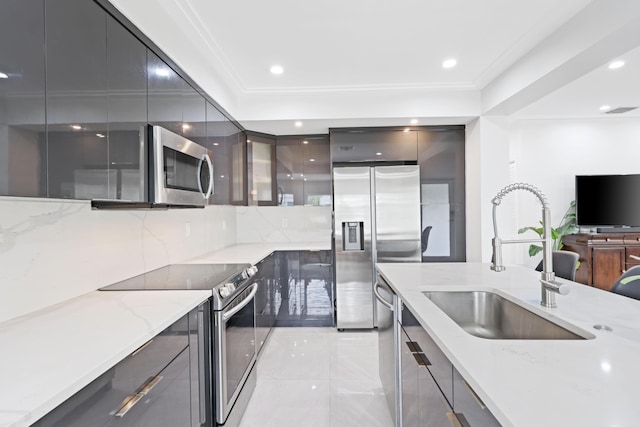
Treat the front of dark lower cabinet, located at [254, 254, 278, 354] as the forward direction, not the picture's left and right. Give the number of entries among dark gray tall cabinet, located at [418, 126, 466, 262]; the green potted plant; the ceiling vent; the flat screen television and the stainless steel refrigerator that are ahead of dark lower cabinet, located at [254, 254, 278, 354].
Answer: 5

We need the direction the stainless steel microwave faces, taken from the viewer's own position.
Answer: facing the viewer and to the right of the viewer

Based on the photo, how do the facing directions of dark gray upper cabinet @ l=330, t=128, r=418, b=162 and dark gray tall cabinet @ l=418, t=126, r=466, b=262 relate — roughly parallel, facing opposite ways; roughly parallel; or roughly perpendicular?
roughly parallel

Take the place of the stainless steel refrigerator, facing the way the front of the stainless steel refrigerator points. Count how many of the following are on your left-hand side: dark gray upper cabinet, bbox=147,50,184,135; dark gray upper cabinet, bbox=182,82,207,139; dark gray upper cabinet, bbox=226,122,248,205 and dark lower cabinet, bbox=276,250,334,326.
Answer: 0

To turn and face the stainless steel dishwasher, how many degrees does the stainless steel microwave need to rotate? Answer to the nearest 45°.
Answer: approximately 45° to its left

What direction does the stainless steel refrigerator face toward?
toward the camera

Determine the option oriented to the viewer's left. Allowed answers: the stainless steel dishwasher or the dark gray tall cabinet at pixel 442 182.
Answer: the stainless steel dishwasher

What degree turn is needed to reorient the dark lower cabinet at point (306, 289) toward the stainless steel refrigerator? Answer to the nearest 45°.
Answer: approximately 90° to its left

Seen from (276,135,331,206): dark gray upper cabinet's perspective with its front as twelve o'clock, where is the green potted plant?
The green potted plant is roughly at 9 o'clock from the dark gray upper cabinet.

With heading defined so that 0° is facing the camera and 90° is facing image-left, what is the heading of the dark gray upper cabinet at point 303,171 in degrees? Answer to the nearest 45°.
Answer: approximately 0°

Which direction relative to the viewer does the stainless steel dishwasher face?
to the viewer's left

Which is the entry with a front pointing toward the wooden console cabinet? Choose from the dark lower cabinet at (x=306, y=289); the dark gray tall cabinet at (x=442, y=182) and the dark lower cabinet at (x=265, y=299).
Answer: the dark lower cabinet at (x=265, y=299)

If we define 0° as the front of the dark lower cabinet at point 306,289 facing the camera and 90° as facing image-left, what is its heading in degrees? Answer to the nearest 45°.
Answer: approximately 0°

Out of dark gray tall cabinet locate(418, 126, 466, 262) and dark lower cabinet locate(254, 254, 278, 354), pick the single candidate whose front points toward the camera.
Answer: the dark gray tall cabinet

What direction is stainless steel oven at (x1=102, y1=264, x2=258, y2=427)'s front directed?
to the viewer's right

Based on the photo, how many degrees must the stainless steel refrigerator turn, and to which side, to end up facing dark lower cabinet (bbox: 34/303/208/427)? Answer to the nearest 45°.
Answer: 0° — it already faces it

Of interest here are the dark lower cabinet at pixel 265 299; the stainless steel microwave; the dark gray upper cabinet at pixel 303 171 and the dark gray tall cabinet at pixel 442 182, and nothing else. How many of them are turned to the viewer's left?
0

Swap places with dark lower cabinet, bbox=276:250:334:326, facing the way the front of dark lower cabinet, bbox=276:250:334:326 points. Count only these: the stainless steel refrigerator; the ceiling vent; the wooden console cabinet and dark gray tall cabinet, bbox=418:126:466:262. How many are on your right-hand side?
0

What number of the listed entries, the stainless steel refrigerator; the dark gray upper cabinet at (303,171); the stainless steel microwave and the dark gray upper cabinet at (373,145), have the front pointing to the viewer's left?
0

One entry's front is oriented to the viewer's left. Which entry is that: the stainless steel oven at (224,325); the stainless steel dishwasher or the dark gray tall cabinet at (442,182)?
the stainless steel dishwasher

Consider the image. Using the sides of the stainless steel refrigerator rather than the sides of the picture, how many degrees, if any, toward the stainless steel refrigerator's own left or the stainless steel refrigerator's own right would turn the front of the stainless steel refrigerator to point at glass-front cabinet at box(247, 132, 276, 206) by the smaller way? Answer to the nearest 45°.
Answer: approximately 90° to the stainless steel refrigerator's own right

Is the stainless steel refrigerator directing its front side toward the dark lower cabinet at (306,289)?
no
